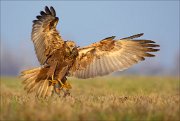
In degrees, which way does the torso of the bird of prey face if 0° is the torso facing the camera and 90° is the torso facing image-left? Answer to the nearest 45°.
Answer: approximately 315°
